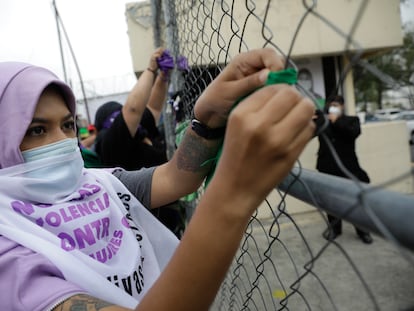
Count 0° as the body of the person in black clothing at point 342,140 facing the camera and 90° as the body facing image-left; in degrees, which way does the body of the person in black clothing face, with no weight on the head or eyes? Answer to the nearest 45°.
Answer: approximately 45°

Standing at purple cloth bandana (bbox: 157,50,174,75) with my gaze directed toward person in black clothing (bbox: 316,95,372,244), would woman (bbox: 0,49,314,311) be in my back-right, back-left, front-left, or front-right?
back-right

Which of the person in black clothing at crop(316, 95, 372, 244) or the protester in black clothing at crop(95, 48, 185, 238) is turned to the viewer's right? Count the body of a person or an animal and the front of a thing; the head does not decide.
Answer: the protester in black clothing at crop(95, 48, 185, 238)

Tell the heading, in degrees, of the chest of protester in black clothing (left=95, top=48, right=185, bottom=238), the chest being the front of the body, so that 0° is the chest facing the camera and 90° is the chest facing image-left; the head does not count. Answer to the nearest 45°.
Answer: approximately 270°

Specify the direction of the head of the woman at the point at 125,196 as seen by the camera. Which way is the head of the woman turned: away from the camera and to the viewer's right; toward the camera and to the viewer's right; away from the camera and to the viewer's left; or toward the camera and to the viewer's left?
toward the camera and to the viewer's right
